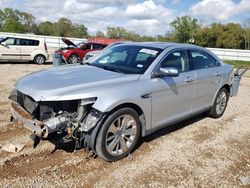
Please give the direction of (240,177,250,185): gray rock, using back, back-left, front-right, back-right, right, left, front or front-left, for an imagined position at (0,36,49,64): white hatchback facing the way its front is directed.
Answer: left

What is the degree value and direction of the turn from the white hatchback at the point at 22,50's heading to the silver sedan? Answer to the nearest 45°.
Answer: approximately 90° to its left

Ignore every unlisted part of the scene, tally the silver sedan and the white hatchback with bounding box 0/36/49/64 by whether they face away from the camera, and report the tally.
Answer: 0

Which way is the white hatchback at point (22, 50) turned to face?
to the viewer's left

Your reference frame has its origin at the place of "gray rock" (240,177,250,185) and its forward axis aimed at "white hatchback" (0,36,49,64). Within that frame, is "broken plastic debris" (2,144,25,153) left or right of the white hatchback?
left

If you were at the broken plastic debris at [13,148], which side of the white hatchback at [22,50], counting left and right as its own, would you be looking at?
left

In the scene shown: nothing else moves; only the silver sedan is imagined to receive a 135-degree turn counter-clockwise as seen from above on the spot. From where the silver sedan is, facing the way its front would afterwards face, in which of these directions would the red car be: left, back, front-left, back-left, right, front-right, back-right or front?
left

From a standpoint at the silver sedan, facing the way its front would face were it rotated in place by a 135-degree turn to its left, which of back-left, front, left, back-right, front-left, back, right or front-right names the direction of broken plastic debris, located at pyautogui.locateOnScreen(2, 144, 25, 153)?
back

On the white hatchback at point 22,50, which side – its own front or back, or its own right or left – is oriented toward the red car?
back

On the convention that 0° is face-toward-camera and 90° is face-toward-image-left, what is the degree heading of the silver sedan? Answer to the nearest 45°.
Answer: approximately 45°
